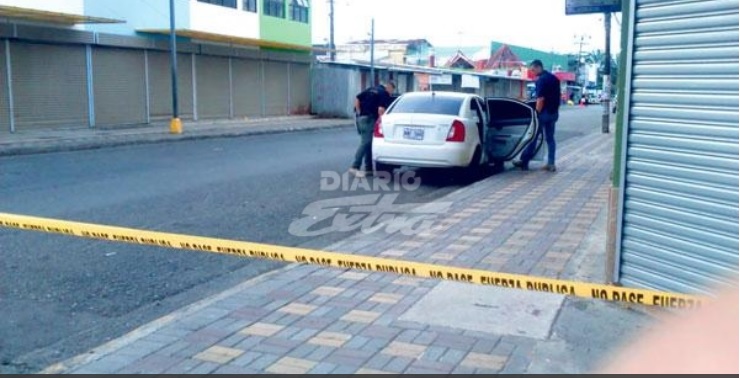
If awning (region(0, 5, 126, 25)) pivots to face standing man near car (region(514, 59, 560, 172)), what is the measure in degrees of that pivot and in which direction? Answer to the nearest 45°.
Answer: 0° — it already faces them

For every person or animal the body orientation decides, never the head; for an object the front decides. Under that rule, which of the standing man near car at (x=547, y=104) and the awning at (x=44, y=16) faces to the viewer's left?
the standing man near car

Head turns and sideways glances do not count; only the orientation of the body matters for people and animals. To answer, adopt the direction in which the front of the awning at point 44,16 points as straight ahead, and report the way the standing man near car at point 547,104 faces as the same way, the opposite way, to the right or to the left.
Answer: the opposite way

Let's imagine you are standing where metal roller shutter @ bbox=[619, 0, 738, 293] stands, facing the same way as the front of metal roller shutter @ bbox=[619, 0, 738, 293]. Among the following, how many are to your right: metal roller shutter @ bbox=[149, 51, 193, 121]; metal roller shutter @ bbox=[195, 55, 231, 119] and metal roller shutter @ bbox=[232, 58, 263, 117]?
3

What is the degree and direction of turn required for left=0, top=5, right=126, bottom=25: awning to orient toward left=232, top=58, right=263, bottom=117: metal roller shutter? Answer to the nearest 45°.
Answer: approximately 90° to its left

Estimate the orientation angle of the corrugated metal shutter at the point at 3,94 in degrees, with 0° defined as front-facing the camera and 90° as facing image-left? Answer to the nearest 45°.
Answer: approximately 315°

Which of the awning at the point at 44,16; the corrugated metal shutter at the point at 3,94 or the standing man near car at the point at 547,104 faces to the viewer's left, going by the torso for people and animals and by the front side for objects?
the standing man near car

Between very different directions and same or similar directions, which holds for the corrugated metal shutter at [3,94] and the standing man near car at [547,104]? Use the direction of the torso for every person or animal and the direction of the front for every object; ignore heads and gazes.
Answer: very different directions

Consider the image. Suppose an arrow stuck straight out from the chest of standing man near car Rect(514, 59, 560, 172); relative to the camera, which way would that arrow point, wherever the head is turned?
to the viewer's left
